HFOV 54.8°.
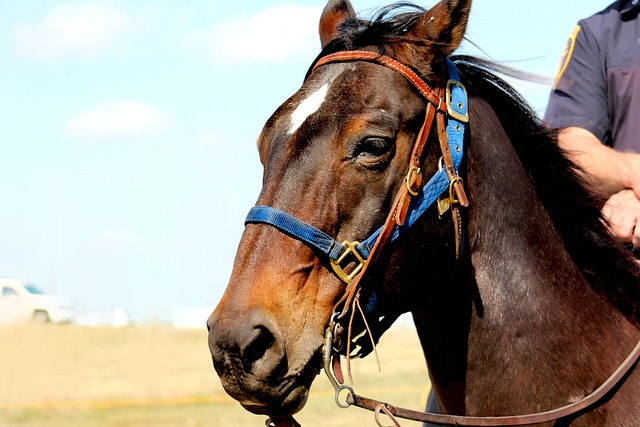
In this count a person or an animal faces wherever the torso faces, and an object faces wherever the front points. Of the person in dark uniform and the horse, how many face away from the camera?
0

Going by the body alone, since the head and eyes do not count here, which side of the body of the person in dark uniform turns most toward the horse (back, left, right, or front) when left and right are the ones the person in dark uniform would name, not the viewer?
front

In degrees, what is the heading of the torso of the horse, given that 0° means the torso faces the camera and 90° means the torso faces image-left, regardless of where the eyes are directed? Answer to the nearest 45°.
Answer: approximately 45°

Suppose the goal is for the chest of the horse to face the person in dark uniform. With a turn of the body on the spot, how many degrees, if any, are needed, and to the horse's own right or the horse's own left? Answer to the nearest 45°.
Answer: approximately 180°
